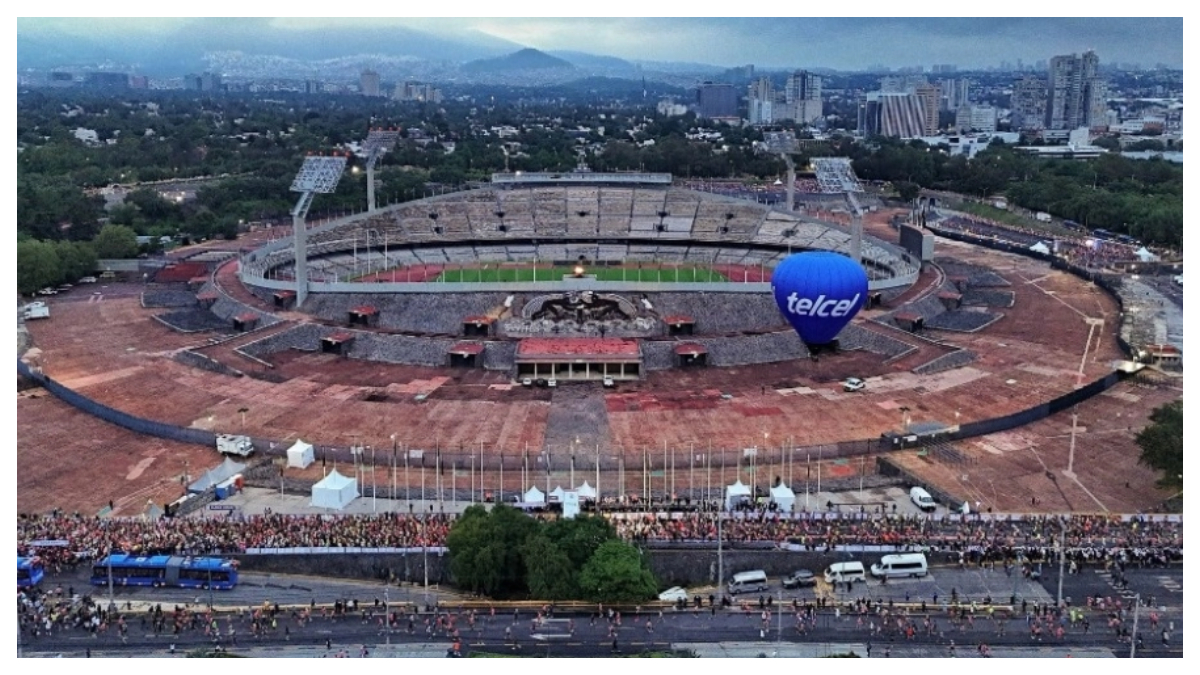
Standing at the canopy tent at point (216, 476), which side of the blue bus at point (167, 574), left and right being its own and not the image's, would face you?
right

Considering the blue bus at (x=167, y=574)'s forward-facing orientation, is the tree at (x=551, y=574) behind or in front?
behind

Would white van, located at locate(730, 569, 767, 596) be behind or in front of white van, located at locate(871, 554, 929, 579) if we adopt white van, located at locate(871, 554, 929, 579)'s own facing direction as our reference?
in front

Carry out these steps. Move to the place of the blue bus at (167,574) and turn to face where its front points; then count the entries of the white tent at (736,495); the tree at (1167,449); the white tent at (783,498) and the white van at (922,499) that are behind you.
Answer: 4

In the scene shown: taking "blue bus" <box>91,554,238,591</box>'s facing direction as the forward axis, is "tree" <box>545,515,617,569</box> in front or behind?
behind

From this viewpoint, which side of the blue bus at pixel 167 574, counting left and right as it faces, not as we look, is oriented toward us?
left

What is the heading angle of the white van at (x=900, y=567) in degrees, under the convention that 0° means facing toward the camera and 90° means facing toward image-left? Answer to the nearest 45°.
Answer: approximately 90°

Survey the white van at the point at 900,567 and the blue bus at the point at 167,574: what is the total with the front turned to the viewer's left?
2

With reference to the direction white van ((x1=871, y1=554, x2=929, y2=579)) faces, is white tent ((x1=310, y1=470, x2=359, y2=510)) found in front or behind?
in front

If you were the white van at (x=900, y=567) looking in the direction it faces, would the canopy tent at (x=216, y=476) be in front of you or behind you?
in front

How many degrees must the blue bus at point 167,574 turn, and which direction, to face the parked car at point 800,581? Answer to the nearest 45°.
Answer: approximately 180°

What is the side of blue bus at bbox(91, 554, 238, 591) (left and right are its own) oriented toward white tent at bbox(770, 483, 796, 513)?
back

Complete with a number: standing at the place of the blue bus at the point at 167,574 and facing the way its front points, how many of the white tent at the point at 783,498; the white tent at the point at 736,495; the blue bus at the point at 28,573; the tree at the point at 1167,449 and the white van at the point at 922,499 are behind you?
4

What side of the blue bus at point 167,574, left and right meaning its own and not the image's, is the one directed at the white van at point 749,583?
back

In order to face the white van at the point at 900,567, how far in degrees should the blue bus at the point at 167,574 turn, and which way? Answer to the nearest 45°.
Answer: approximately 180°
